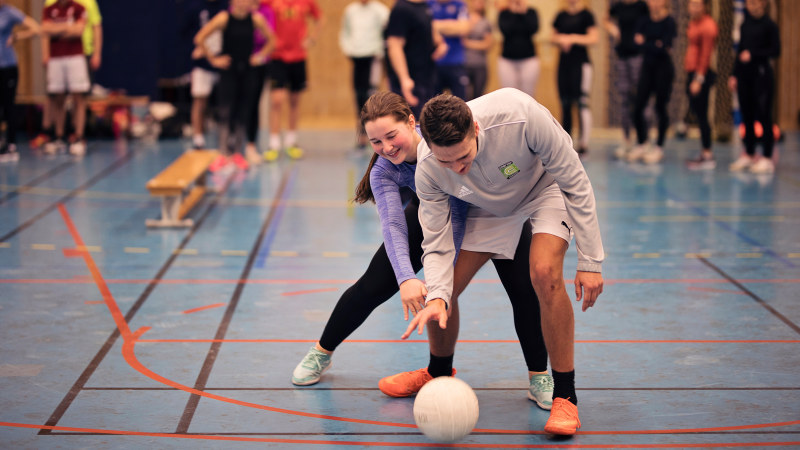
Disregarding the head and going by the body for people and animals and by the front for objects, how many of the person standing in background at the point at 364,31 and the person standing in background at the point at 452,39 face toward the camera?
2

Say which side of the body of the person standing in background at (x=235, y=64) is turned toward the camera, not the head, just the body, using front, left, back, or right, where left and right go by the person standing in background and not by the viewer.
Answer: front

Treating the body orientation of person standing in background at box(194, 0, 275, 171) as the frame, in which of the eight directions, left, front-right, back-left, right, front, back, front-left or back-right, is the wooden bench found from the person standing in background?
front

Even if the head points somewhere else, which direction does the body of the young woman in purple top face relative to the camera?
toward the camera

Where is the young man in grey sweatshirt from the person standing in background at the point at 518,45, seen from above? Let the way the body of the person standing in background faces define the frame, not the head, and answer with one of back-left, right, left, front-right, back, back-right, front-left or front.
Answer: front

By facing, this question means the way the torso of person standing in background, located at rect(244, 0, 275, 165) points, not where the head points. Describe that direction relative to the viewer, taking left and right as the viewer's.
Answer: facing the viewer

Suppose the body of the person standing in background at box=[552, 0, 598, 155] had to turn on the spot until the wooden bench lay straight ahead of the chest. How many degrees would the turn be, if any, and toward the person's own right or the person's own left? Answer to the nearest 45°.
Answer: approximately 45° to the person's own right
